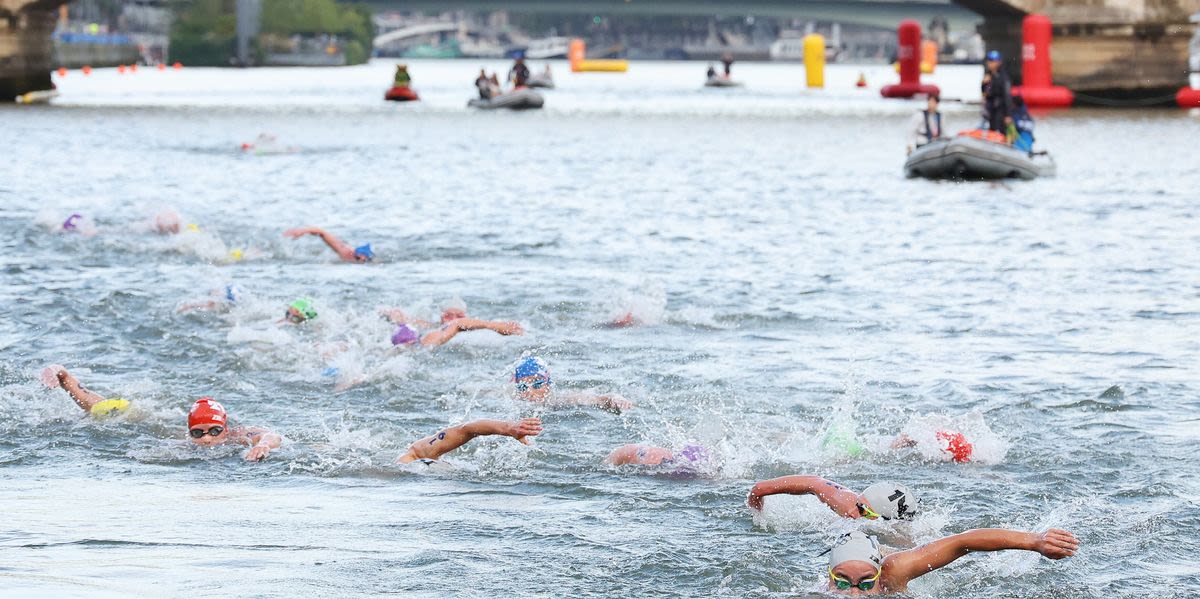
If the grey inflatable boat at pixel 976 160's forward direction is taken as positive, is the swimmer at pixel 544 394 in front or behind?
in front

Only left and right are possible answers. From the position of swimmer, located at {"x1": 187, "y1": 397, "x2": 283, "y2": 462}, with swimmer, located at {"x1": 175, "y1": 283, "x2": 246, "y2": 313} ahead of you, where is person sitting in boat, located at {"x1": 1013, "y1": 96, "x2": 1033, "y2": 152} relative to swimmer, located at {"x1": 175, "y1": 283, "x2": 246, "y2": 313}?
right

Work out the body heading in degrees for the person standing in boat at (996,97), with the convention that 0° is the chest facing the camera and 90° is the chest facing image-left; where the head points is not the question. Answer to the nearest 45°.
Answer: approximately 45°

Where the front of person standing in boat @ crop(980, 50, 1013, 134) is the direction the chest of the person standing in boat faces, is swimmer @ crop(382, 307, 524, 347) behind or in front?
in front

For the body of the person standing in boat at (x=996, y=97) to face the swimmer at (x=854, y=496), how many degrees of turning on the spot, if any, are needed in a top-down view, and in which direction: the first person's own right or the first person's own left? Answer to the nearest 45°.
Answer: approximately 45° to the first person's own left

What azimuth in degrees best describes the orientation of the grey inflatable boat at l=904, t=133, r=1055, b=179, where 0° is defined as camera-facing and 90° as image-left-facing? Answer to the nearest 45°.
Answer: approximately 45°

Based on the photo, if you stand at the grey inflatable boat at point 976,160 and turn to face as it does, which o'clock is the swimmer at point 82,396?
The swimmer is roughly at 11 o'clock from the grey inflatable boat.

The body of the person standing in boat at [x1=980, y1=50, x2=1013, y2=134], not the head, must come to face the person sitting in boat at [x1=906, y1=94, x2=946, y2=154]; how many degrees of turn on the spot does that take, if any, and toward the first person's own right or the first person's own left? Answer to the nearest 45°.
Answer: approximately 90° to the first person's own right
